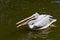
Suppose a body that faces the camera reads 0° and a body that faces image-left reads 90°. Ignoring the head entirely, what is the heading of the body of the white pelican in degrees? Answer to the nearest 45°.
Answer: approximately 90°
